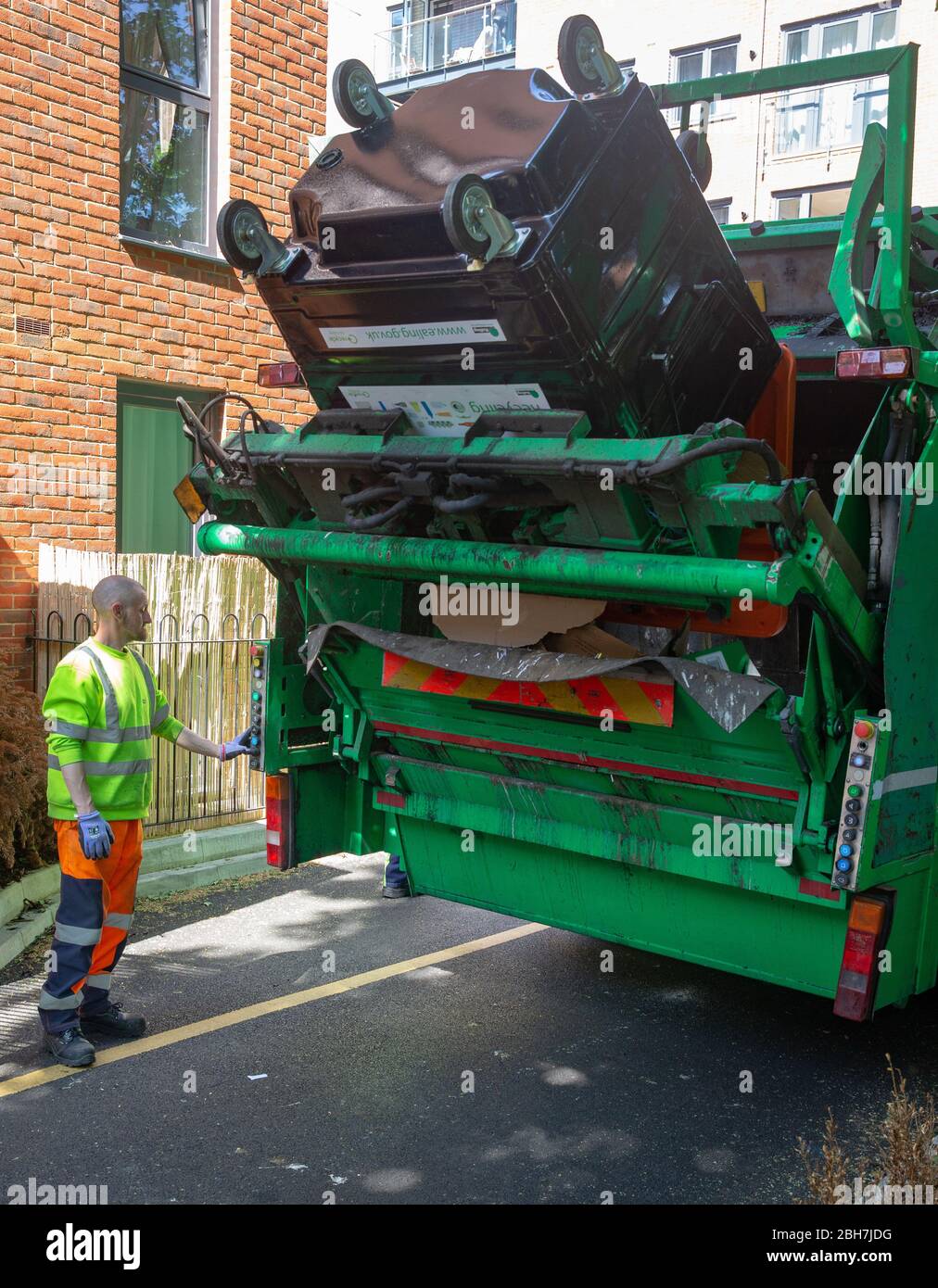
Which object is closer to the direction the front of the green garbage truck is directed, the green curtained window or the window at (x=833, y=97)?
the window at (x=833, y=97)

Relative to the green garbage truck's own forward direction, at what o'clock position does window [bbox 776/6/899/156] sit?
The window is roughly at 11 o'clock from the green garbage truck.

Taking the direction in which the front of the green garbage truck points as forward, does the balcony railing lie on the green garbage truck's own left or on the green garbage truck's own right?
on the green garbage truck's own left

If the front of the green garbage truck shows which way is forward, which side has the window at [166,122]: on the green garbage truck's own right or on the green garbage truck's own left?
on the green garbage truck's own left

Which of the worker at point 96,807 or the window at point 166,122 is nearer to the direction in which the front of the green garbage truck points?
the window

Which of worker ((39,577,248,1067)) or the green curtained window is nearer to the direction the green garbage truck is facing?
the green curtained window

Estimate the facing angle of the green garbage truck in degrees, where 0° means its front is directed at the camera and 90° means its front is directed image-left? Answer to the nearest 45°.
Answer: approximately 225°

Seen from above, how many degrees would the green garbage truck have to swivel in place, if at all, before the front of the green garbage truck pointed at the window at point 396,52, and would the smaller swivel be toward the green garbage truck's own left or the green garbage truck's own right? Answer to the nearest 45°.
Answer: approximately 45° to the green garbage truck's own left

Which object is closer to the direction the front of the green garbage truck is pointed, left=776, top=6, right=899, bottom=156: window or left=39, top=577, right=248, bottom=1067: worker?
the window

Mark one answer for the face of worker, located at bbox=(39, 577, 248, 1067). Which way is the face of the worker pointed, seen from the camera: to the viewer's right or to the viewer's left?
to the viewer's right

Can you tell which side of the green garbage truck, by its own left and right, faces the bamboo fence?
left

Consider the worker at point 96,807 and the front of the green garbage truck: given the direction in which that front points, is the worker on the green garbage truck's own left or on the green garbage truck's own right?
on the green garbage truck's own left
